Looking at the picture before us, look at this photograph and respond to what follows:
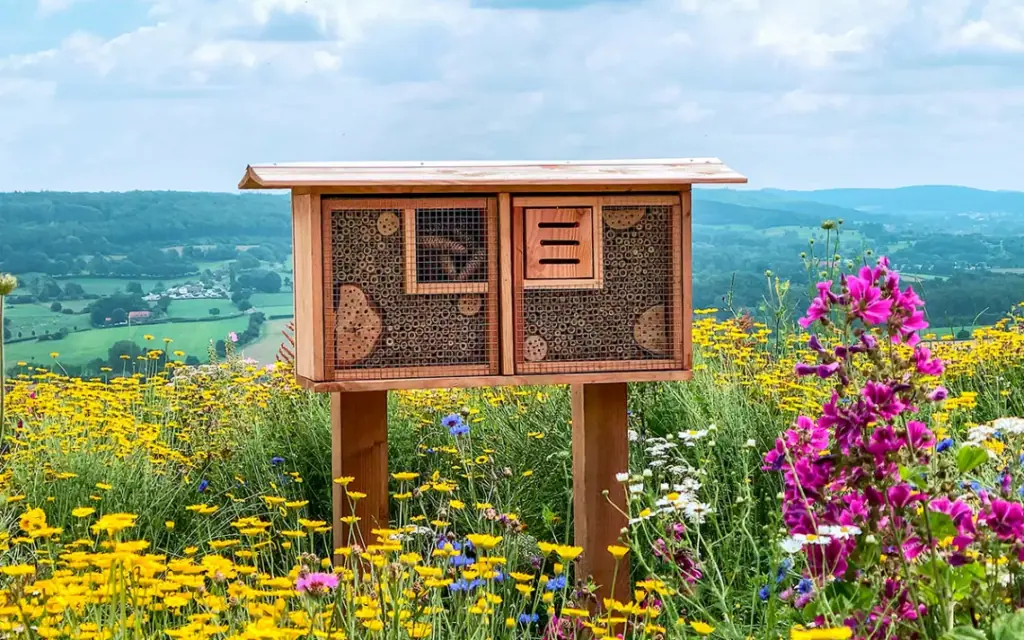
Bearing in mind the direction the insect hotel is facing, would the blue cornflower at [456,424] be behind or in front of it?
behind

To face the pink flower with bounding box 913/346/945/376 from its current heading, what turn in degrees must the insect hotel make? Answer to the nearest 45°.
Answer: approximately 45° to its left

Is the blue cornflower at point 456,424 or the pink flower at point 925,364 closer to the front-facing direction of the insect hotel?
the pink flower

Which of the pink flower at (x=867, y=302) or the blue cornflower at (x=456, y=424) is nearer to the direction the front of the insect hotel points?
the pink flower

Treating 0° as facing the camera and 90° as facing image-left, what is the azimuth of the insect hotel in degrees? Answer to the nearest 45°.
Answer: approximately 0°

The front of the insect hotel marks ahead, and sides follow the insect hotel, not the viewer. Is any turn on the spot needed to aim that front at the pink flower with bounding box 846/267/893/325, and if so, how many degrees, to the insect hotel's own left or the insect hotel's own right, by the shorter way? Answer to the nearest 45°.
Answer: approximately 45° to the insect hotel's own left

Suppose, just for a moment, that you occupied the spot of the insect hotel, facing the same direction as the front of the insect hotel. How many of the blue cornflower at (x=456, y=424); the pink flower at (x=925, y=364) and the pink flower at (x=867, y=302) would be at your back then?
1
